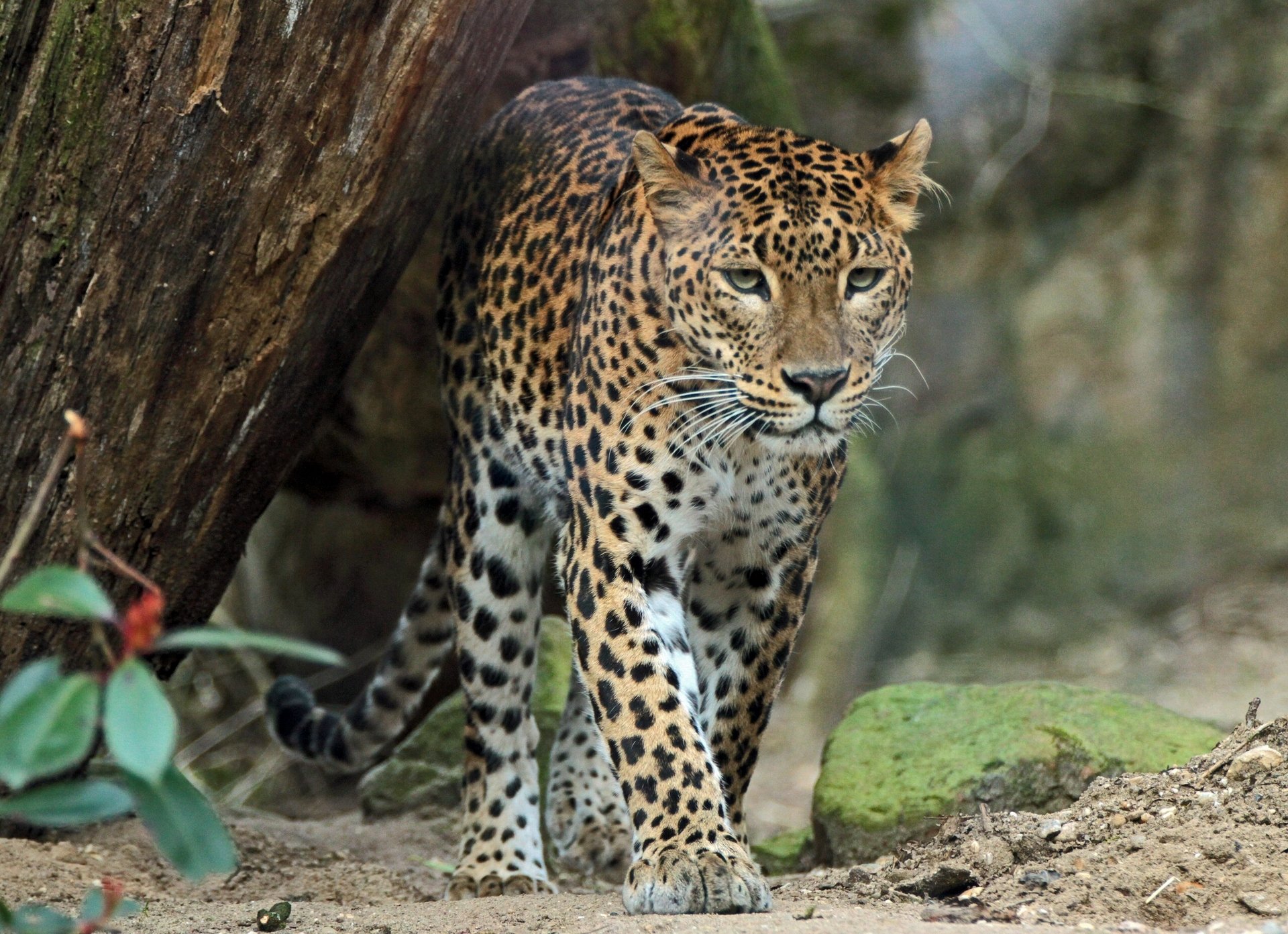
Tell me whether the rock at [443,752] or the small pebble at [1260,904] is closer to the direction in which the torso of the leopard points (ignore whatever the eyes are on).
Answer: the small pebble

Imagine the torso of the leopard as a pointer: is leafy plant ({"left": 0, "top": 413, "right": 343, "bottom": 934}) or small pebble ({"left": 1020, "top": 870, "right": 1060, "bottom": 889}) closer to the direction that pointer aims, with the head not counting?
the small pebble

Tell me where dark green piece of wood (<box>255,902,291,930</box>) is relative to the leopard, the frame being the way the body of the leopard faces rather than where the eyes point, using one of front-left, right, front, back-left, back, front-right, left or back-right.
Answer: right

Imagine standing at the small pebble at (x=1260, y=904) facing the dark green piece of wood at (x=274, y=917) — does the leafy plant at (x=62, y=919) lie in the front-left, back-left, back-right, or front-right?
front-left

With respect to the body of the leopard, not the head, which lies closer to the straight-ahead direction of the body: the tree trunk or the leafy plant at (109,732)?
the leafy plant

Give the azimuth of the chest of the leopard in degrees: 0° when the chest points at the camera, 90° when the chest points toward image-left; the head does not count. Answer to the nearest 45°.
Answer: approximately 315°

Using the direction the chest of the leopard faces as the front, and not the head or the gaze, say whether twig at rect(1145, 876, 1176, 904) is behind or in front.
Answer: in front
